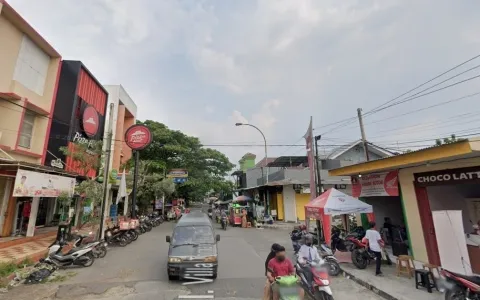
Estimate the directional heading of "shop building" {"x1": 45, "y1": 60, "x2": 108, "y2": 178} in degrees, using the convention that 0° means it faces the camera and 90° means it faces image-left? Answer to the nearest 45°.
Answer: approximately 315°

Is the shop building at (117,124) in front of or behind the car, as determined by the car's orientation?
behind

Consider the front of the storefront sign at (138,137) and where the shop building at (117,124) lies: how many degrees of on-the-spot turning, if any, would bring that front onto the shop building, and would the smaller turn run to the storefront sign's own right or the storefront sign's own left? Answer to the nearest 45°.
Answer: approximately 180°

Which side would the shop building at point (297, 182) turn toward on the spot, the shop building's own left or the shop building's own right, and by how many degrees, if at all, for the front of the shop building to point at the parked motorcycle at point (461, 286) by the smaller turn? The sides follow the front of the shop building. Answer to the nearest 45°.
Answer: approximately 45° to the shop building's own left

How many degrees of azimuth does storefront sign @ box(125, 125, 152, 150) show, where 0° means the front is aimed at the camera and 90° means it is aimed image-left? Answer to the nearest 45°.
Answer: approximately 0°

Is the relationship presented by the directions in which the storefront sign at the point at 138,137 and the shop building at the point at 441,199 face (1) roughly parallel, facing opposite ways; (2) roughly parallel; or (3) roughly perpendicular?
roughly perpendicular

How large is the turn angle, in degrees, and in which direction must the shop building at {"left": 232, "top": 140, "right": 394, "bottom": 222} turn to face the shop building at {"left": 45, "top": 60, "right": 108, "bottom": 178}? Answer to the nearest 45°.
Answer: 0° — it already faces it

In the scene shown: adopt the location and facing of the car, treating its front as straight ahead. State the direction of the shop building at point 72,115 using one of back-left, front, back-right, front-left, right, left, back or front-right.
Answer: back-right

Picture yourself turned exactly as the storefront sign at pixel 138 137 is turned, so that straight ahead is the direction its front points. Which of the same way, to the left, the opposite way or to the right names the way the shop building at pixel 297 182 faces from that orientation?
to the right

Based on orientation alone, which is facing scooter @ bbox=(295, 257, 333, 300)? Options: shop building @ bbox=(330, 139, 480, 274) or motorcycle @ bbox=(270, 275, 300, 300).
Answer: the shop building
